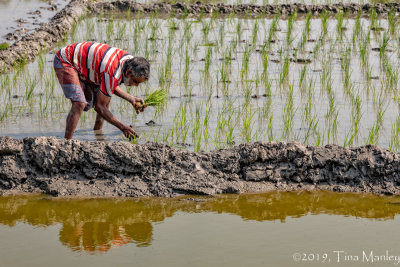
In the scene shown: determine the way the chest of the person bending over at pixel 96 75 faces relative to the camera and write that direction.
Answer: to the viewer's right

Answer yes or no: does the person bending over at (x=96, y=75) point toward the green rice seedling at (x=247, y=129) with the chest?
yes

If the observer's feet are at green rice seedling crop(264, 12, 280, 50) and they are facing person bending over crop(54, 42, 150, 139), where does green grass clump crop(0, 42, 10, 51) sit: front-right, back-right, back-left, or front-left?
front-right

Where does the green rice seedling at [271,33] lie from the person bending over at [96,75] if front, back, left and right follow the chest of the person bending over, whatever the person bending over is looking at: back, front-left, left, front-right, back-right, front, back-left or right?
front-left

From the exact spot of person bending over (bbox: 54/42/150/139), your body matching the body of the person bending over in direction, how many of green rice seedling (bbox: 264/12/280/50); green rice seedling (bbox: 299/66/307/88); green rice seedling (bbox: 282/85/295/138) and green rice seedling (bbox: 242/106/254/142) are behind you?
0

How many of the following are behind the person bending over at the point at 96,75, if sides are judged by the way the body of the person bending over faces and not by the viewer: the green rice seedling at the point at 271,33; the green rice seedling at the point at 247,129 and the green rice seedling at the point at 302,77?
0

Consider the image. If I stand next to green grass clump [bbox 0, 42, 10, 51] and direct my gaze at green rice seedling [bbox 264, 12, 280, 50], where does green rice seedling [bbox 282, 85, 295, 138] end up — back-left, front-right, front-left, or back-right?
front-right

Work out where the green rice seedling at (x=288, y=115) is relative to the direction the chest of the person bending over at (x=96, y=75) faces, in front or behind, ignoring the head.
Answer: in front

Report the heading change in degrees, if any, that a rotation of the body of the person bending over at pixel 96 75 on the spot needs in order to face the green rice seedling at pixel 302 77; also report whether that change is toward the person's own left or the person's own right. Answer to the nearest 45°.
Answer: approximately 45° to the person's own left
